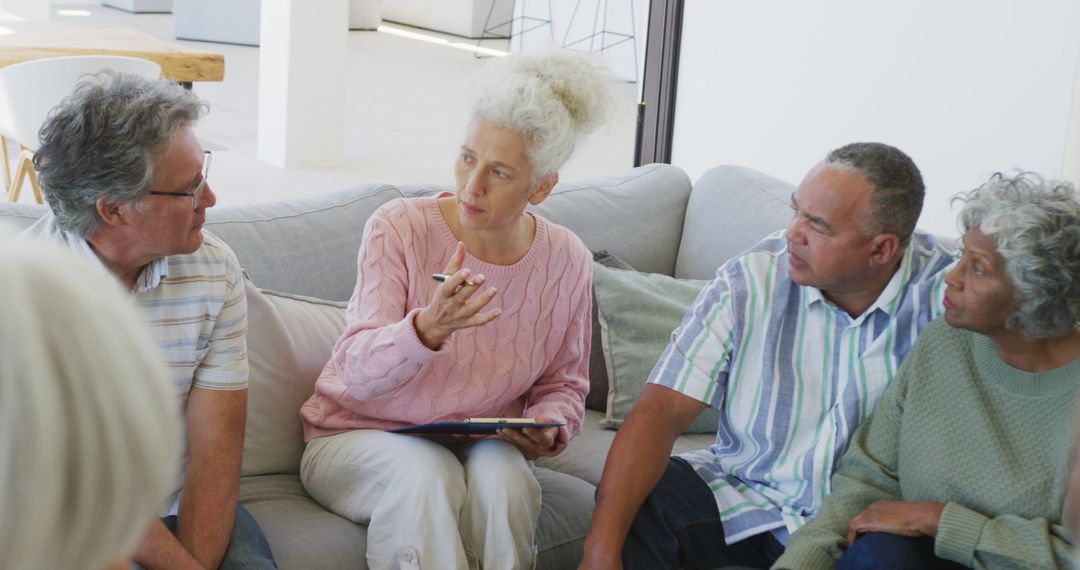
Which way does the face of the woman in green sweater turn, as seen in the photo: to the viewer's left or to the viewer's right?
to the viewer's left

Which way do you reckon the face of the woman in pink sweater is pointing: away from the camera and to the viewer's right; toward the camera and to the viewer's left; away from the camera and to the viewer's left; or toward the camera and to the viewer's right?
toward the camera and to the viewer's left

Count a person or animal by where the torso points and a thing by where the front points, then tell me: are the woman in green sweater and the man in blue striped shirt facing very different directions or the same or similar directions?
same or similar directions

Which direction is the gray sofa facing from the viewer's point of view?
toward the camera

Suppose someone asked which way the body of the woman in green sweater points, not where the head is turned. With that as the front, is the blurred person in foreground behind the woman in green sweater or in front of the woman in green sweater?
in front

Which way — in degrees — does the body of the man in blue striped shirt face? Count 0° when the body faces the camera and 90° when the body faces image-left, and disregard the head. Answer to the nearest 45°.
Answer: approximately 45°

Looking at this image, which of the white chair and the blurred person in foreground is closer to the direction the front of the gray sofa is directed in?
the blurred person in foreground

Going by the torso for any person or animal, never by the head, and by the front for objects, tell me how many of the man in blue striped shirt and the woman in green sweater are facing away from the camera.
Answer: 0

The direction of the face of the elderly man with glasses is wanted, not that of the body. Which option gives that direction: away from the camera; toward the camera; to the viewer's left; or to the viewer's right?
to the viewer's right

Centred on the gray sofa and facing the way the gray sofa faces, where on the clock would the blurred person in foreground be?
The blurred person in foreground is roughly at 12 o'clock from the gray sofa.

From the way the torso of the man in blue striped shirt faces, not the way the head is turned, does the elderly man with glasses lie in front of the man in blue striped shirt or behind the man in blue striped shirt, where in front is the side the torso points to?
in front

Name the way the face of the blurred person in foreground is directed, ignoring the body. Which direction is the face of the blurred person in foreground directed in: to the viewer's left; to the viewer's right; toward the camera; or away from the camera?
away from the camera
